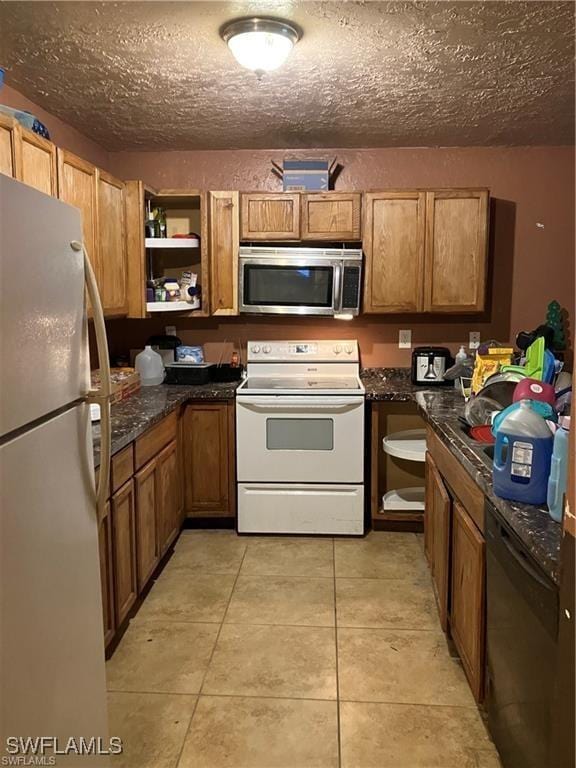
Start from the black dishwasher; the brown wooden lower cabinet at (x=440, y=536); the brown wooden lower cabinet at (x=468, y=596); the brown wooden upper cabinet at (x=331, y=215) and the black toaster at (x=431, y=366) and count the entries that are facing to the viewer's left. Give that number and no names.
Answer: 3

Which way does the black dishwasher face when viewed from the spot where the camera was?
facing to the left of the viewer

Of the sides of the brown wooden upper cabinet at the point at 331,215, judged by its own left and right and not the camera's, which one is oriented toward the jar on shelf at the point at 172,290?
right

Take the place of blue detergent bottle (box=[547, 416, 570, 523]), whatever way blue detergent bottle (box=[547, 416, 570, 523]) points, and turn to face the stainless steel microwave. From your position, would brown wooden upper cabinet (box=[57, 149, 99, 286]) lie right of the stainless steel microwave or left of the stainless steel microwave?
left

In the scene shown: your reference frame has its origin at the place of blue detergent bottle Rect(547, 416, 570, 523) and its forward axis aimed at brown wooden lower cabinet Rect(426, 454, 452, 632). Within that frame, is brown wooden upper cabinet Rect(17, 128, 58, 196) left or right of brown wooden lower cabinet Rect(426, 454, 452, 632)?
left

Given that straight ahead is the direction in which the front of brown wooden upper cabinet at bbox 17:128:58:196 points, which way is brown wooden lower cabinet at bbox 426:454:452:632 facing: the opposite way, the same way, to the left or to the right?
the opposite way

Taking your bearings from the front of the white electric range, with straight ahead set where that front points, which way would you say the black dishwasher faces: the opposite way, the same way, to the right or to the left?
to the right

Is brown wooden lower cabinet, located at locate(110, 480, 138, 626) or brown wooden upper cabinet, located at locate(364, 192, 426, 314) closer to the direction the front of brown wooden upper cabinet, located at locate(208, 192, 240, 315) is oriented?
the brown wooden lower cabinet

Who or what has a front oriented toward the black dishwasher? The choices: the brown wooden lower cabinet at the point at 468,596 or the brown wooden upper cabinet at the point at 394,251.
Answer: the brown wooden upper cabinet

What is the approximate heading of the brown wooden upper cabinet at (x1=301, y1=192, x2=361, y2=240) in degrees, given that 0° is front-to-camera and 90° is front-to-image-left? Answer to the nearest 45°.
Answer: approximately 0°

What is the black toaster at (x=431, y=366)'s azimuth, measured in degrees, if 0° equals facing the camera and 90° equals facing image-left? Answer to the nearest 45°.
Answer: approximately 0°
